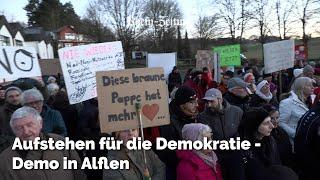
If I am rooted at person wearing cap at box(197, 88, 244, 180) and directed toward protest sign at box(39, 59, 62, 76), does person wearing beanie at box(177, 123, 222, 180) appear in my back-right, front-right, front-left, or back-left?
back-left

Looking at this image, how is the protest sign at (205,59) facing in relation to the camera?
toward the camera

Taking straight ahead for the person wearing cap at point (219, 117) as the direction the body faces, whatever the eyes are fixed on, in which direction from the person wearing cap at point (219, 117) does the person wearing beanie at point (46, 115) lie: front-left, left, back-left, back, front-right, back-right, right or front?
front-right

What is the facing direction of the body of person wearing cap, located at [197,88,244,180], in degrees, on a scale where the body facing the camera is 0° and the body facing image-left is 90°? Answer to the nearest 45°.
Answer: approximately 45°

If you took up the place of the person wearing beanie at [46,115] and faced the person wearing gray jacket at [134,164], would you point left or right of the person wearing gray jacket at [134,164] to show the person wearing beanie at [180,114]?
left

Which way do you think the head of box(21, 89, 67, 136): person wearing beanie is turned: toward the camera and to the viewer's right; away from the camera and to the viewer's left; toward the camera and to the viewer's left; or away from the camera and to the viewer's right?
toward the camera and to the viewer's right

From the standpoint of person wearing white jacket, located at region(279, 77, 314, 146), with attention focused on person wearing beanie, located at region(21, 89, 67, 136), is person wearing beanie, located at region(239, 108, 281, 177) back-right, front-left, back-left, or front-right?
front-left
